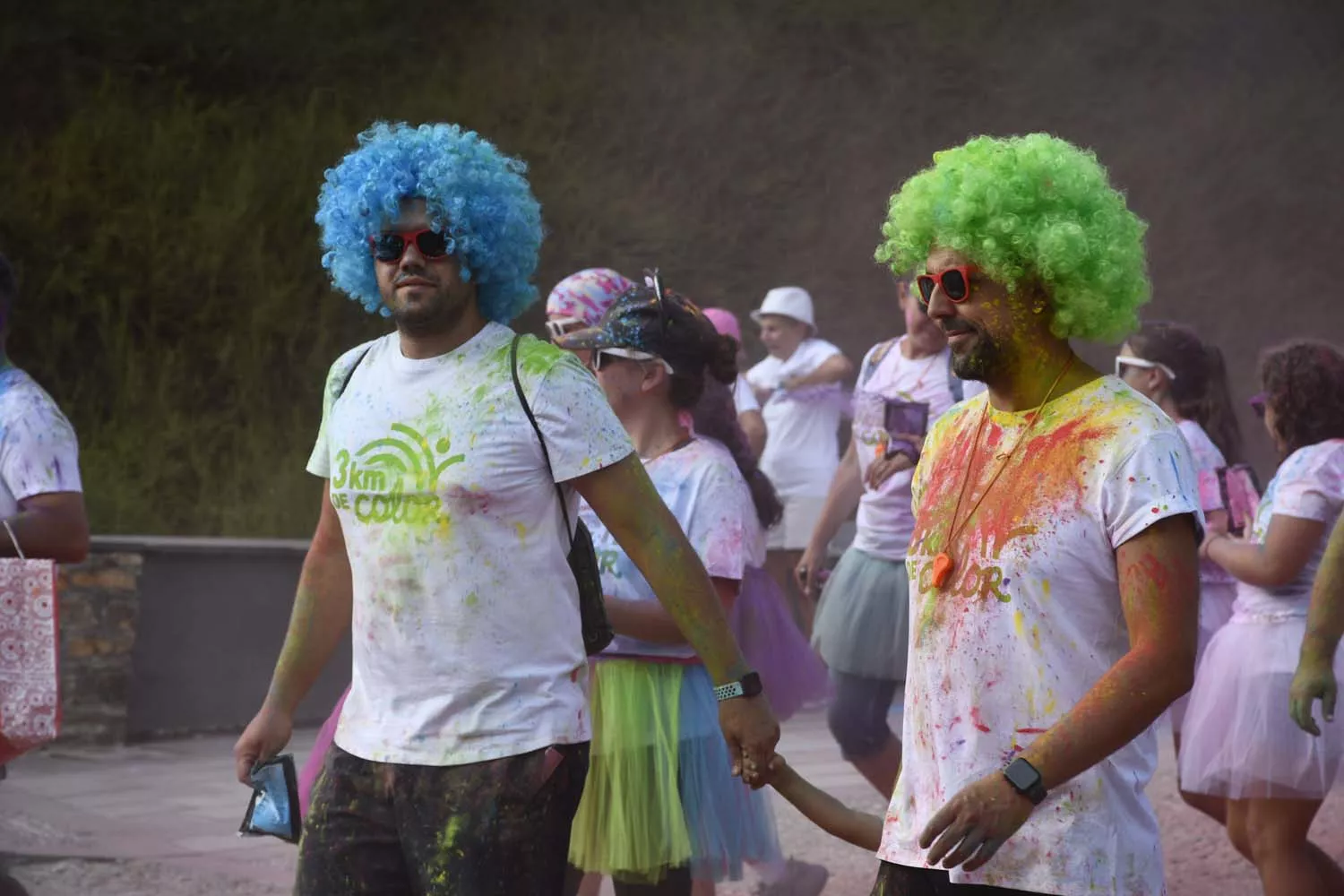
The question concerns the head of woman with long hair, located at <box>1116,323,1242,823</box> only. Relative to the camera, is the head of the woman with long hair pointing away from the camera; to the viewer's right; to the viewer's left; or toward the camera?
to the viewer's left

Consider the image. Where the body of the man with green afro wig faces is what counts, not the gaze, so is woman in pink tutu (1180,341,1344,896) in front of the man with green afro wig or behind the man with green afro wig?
behind

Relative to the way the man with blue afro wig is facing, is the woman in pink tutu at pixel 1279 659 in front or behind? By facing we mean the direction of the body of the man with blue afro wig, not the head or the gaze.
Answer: behind

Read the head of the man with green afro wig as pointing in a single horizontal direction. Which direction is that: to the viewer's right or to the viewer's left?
to the viewer's left

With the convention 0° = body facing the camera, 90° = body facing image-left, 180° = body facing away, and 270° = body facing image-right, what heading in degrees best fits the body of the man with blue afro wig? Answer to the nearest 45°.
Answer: approximately 45°

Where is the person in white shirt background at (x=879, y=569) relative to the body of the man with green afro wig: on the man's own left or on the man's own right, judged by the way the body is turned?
on the man's own right

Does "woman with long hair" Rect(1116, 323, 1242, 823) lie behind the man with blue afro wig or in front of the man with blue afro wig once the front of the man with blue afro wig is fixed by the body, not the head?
behind
